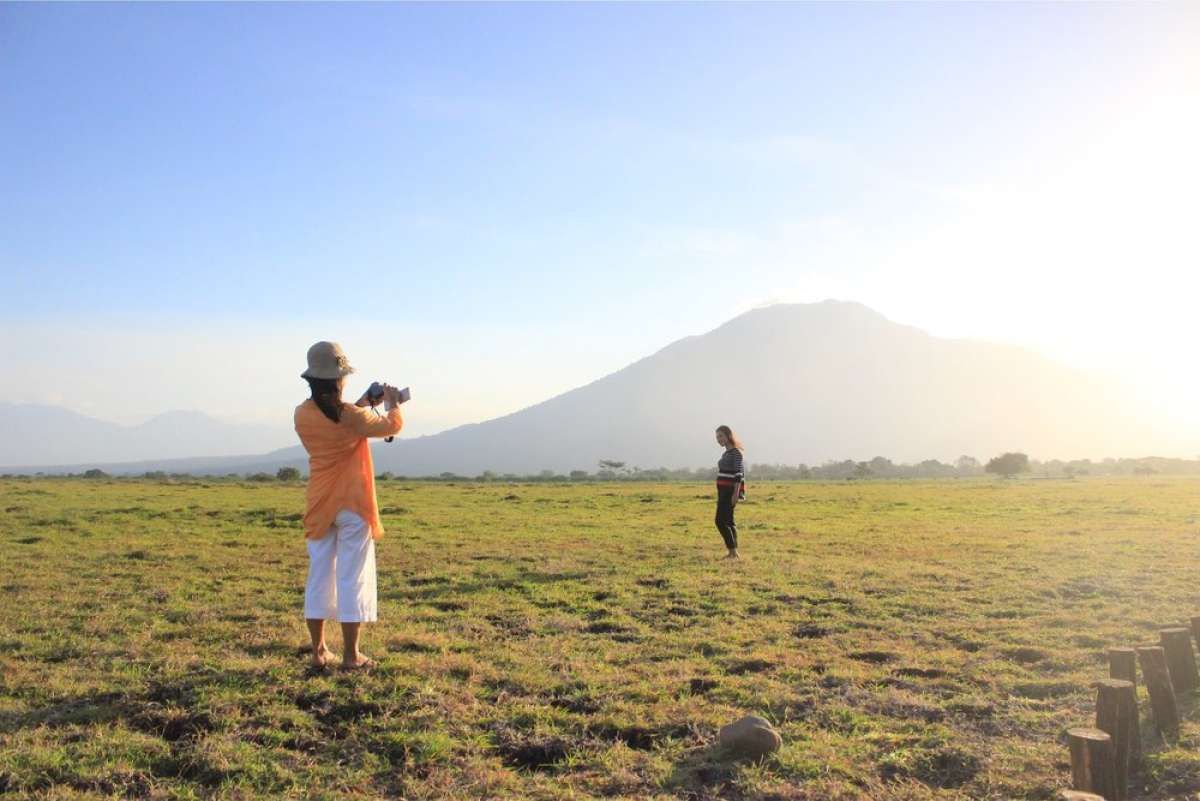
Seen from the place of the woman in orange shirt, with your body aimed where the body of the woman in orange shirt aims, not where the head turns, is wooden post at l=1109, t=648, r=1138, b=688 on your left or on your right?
on your right

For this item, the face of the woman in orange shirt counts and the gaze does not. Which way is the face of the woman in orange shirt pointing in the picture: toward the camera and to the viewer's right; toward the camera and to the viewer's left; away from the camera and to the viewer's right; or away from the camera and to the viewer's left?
away from the camera and to the viewer's right

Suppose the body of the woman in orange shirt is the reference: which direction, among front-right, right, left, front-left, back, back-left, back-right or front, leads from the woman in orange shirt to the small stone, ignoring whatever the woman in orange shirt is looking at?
right

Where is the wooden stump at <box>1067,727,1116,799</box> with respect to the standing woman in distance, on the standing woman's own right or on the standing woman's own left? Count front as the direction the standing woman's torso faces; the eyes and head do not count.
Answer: on the standing woman's own left

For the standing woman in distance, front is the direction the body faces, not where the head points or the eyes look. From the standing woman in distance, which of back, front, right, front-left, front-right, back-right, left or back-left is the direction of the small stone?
front-left

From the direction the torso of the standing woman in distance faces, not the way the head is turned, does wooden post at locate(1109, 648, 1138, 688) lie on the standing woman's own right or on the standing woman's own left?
on the standing woman's own left

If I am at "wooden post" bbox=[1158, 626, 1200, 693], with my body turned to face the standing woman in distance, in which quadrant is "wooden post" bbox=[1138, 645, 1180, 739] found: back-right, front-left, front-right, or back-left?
back-left

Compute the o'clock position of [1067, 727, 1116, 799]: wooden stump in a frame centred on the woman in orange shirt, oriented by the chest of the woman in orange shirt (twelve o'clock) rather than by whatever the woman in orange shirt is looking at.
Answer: The wooden stump is roughly at 3 o'clock from the woman in orange shirt.

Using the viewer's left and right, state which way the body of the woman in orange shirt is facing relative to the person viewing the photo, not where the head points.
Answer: facing away from the viewer and to the right of the viewer

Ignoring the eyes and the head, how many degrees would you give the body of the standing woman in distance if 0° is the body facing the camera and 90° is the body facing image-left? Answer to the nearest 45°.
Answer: approximately 45°

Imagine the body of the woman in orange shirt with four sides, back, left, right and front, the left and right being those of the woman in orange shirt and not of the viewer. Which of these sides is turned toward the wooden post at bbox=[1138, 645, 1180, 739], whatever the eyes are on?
right

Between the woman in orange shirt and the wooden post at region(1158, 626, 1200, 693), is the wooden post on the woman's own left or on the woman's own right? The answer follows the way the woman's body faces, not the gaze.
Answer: on the woman's own right

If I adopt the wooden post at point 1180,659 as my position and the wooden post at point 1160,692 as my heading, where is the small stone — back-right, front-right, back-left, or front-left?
front-right
